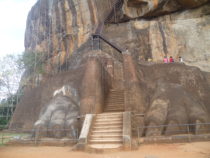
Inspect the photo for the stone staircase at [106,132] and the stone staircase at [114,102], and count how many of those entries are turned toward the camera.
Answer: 2

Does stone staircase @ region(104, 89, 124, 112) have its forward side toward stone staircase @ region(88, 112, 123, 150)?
yes

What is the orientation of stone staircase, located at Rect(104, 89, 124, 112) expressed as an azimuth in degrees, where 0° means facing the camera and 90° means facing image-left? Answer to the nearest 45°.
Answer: approximately 0°

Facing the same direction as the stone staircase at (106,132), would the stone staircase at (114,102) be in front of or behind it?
behind

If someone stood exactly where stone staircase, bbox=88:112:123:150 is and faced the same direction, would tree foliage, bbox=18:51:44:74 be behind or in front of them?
behind

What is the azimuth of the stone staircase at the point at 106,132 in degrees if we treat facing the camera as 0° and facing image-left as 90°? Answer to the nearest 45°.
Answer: approximately 0°
